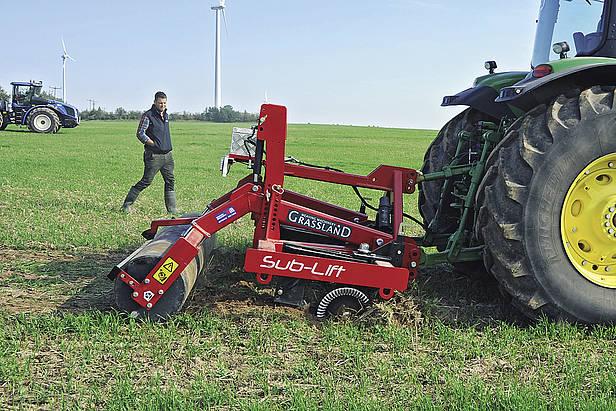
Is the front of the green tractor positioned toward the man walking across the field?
no

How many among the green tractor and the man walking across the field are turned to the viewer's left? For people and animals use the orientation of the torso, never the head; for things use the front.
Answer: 0

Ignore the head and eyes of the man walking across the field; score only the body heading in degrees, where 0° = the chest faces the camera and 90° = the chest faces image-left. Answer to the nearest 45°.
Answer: approximately 315°

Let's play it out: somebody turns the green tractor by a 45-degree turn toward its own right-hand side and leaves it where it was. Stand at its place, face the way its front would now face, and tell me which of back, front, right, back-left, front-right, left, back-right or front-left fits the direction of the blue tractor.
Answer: back-left

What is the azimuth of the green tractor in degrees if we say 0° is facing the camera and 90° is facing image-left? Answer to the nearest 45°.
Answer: approximately 225°
